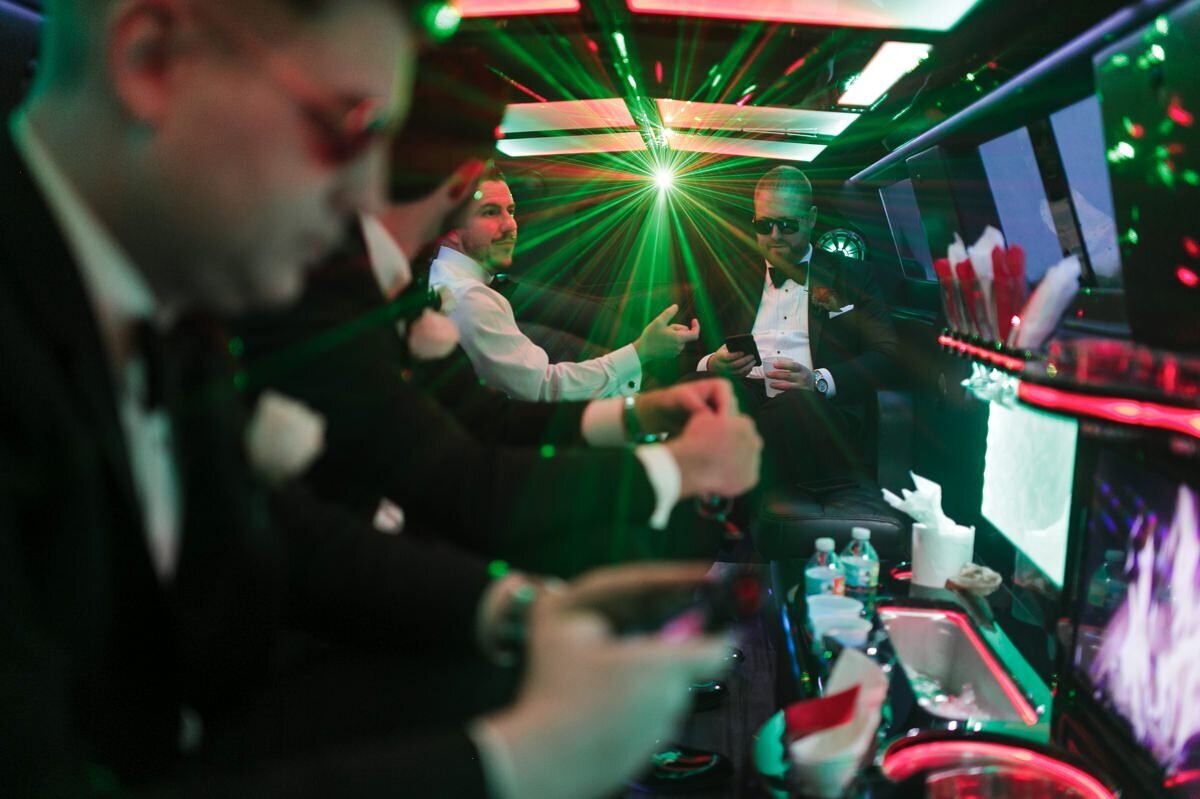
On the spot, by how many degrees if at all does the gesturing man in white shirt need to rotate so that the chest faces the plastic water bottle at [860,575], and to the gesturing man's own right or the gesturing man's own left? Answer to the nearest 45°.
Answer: approximately 45° to the gesturing man's own right

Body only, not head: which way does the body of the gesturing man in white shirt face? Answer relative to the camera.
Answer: to the viewer's right

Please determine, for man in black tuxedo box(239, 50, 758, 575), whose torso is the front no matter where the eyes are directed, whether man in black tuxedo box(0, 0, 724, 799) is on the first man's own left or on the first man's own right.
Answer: on the first man's own right

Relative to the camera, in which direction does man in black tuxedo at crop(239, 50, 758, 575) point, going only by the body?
to the viewer's right

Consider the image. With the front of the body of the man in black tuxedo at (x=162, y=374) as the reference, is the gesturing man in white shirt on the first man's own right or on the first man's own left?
on the first man's own left

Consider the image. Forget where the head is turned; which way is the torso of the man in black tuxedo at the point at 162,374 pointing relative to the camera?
to the viewer's right

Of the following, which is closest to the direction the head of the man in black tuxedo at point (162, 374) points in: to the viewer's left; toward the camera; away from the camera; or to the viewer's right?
to the viewer's right

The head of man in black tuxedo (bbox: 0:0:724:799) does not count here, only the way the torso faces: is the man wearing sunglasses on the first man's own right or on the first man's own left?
on the first man's own left

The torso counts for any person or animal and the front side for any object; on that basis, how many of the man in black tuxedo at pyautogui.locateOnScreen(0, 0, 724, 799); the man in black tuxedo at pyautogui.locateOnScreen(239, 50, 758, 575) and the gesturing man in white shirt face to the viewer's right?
3
